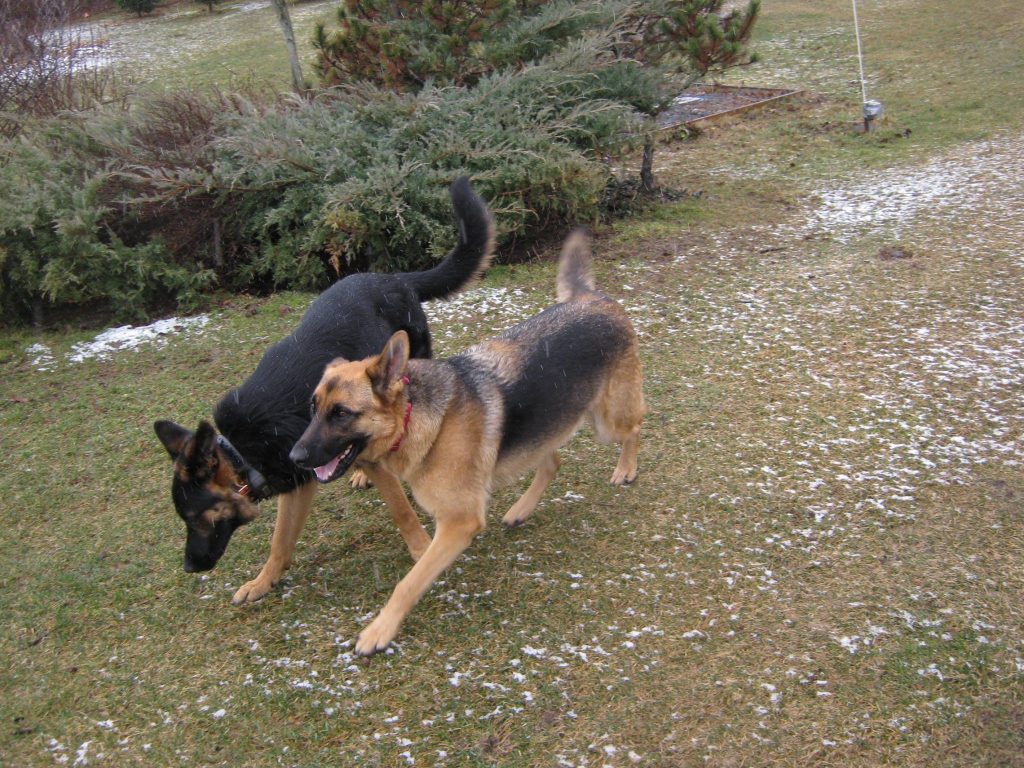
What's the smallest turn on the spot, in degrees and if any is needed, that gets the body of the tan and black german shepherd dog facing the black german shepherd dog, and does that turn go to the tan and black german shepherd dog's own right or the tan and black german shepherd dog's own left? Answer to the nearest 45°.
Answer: approximately 45° to the tan and black german shepherd dog's own right

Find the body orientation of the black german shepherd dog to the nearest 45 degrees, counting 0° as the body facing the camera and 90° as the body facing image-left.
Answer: approximately 45°

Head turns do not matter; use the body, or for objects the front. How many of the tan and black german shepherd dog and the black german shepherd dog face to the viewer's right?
0

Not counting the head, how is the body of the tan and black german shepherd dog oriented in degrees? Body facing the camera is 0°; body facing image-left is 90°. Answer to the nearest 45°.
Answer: approximately 45°

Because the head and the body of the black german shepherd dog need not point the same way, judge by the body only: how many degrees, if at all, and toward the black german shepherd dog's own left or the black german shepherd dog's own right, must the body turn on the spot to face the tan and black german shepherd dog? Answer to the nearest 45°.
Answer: approximately 135° to the black german shepherd dog's own left
